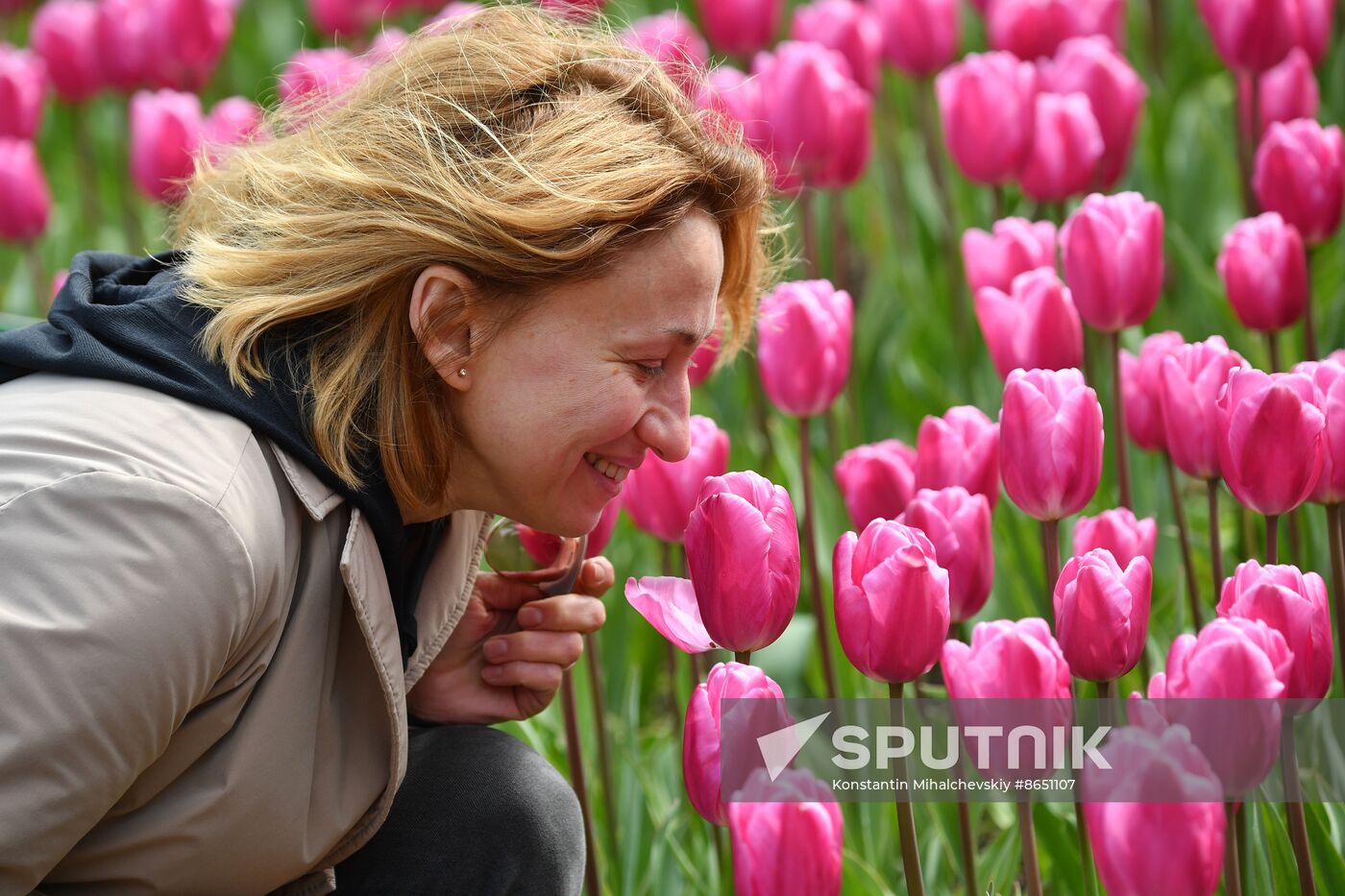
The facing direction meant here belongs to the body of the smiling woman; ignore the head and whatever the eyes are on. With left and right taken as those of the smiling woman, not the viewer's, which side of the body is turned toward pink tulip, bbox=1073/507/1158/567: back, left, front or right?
front

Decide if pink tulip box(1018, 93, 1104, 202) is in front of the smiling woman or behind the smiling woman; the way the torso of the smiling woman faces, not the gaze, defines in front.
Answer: in front

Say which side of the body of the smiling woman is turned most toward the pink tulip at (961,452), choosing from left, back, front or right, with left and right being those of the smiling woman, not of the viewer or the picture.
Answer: front

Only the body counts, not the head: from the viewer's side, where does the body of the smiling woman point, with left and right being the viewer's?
facing to the right of the viewer

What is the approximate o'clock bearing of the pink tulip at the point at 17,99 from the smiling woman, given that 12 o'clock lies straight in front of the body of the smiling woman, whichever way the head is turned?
The pink tulip is roughly at 8 o'clock from the smiling woman.

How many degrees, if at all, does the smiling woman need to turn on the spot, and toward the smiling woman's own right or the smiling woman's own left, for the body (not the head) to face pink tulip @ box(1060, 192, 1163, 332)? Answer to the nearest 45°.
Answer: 0° — they already face it

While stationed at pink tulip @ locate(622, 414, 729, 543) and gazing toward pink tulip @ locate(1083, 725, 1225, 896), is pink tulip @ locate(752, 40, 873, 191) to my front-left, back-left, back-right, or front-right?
back-left

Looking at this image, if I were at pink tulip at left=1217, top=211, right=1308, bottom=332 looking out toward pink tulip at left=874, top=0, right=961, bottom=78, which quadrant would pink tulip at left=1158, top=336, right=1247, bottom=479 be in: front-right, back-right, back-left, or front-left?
back-left

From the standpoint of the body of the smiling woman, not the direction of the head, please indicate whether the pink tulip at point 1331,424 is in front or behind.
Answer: in front

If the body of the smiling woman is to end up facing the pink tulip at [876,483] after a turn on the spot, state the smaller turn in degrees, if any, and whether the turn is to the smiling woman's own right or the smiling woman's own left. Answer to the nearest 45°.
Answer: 0° — they already face it

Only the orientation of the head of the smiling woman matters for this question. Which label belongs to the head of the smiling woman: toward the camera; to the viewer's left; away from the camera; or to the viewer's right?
to the viewer's right

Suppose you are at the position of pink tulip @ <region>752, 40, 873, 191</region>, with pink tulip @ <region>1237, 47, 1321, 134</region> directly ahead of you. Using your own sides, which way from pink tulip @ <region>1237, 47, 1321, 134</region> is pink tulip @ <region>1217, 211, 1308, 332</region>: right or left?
right
